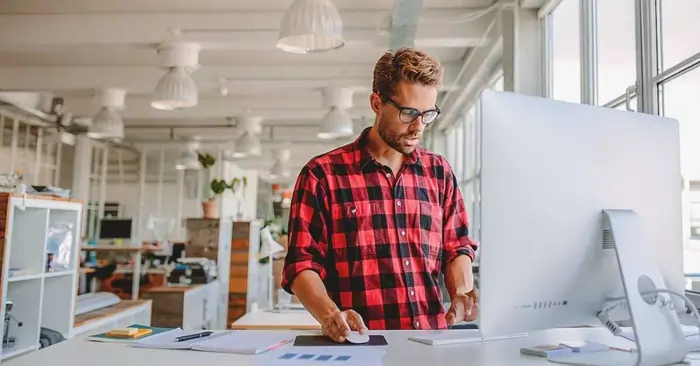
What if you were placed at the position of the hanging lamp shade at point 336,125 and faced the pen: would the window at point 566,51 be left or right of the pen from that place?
left

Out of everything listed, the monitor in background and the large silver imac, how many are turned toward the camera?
1

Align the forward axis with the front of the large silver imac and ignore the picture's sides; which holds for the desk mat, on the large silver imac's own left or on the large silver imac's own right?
on the large silver imac's own left

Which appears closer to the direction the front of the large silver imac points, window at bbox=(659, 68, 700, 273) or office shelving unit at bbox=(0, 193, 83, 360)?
the office shelving unit

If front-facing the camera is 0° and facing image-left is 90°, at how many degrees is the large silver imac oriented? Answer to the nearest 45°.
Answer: approximately 135°

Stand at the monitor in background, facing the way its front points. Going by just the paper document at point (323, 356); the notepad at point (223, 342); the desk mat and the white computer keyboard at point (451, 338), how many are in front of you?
4

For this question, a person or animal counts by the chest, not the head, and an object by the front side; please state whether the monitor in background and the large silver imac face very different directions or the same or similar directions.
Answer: very different directions

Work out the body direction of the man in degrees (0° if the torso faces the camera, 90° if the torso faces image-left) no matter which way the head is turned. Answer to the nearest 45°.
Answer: approximately 315°

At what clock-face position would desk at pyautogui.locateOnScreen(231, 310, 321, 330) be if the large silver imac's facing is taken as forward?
The desk is roughly at 12 o'clock from the large silver imac.

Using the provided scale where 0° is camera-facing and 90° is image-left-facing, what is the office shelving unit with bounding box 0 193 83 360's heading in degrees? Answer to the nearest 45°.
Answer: approximately 315°

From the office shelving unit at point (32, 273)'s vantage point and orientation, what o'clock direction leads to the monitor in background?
The monitor in background is roughly at 8 o'clock from the office shelving unit.

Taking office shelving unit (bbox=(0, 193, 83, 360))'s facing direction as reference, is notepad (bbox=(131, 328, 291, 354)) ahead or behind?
ahead

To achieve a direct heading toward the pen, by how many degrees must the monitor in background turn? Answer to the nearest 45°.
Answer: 0° — it already faces it

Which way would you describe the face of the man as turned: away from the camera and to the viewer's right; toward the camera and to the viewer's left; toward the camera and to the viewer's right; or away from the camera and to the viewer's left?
toward the camera and to the viewer's right

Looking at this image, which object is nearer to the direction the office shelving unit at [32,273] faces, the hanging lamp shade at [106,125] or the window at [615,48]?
the window
